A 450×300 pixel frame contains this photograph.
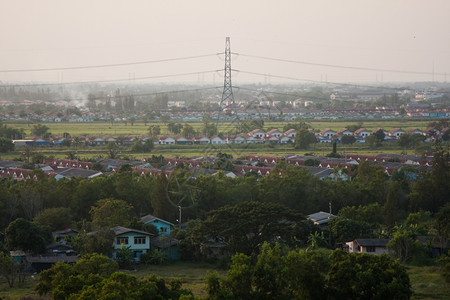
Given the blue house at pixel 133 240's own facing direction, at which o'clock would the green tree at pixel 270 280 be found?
The green tree is roughly at 11 o'clock from the blue house.

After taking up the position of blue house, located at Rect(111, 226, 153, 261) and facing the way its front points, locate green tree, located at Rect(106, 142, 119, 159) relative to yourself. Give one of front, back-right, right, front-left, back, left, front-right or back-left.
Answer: back

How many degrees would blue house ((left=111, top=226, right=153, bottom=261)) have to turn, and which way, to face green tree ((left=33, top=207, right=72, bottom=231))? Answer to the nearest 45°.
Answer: approximately 135° to its right

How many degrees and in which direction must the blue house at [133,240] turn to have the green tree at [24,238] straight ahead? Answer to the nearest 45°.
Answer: approximately 90° to its right

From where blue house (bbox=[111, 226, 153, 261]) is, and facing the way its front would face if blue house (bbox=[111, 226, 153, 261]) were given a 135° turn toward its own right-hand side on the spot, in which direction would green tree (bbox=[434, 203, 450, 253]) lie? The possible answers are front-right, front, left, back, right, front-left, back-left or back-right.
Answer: back-right

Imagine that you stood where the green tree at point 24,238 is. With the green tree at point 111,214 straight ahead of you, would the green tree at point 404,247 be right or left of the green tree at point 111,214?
right

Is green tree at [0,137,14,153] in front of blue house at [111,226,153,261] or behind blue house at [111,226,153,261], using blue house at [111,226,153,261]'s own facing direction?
behind

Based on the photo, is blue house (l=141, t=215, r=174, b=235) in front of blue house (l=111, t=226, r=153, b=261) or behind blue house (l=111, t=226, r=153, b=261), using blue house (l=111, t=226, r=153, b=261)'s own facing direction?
behind

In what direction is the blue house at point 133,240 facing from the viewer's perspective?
toward the camera

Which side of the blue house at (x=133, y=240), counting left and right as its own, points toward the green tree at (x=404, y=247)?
left

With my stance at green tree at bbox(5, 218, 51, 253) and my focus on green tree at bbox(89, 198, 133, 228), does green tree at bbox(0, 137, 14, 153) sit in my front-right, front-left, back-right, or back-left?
front-left

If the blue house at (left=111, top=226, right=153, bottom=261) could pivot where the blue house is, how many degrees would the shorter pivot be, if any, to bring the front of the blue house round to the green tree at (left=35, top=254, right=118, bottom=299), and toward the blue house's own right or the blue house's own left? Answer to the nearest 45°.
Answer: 0° — it already faces it

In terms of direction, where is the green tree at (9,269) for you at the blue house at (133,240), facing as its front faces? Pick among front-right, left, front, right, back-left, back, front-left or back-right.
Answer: front-right

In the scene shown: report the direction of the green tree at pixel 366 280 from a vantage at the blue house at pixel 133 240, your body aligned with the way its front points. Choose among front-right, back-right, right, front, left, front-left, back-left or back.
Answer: front-left
